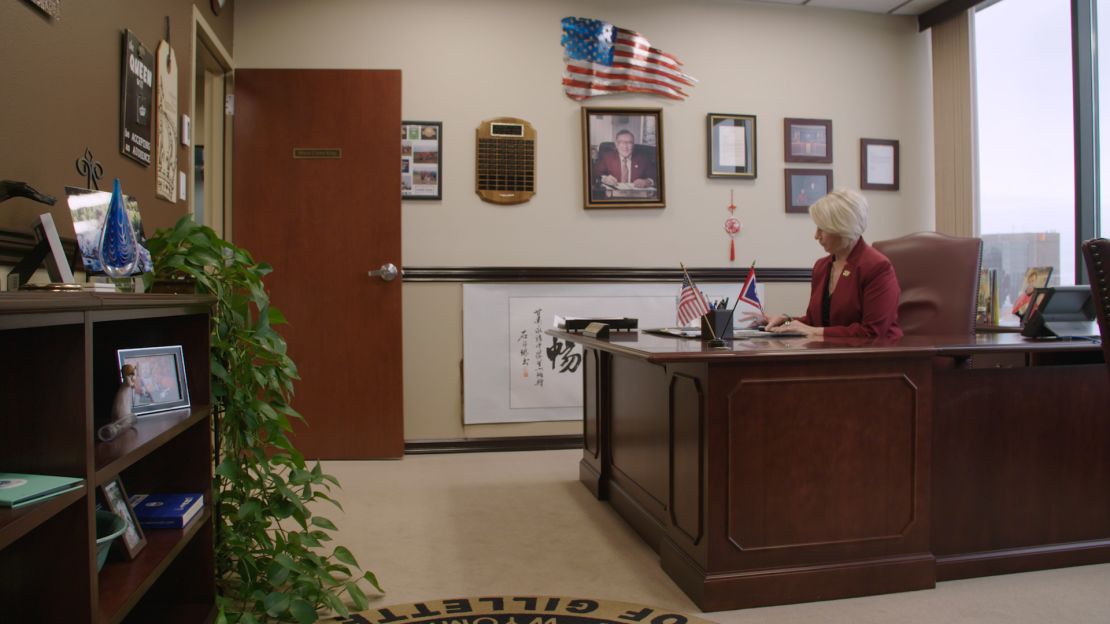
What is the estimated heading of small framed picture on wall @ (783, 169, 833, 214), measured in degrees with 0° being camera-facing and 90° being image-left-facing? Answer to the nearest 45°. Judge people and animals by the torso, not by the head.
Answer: approximately 0°

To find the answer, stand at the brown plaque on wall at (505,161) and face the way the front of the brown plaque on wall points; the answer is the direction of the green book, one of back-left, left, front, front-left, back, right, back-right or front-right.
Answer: front

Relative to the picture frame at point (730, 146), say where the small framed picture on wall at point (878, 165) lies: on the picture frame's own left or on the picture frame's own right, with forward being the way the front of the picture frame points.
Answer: on the picture frame's own left

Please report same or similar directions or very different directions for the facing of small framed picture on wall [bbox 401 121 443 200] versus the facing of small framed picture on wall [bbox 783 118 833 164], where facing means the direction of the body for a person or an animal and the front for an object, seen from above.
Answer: same or similar directions

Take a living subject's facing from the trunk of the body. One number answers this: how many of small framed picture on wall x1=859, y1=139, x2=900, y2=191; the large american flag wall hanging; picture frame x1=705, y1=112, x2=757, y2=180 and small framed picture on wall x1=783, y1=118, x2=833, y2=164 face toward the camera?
4

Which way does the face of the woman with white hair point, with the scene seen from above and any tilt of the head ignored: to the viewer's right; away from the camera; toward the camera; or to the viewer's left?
to the viewer's left

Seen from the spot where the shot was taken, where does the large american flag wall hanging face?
facing the viewer

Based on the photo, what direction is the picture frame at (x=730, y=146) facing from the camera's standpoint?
toward the camera

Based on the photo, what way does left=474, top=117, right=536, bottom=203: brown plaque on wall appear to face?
toward the camera

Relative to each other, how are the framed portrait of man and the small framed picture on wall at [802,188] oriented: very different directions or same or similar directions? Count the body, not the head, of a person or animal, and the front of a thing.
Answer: same or similar directions
